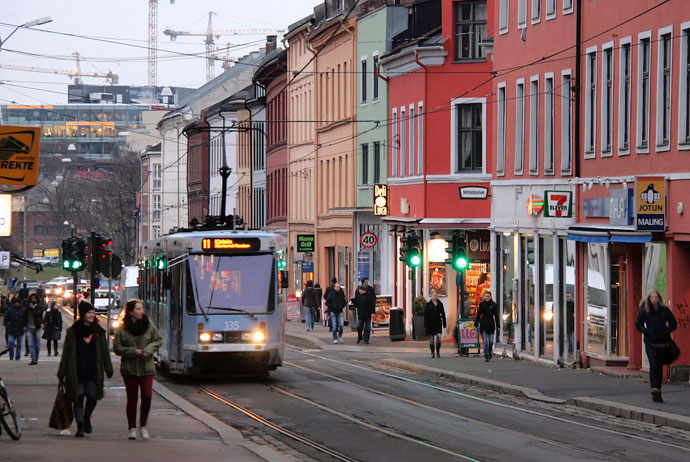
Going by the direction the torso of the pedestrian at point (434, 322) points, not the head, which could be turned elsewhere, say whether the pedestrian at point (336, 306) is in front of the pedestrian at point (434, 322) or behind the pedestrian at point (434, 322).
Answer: behind
